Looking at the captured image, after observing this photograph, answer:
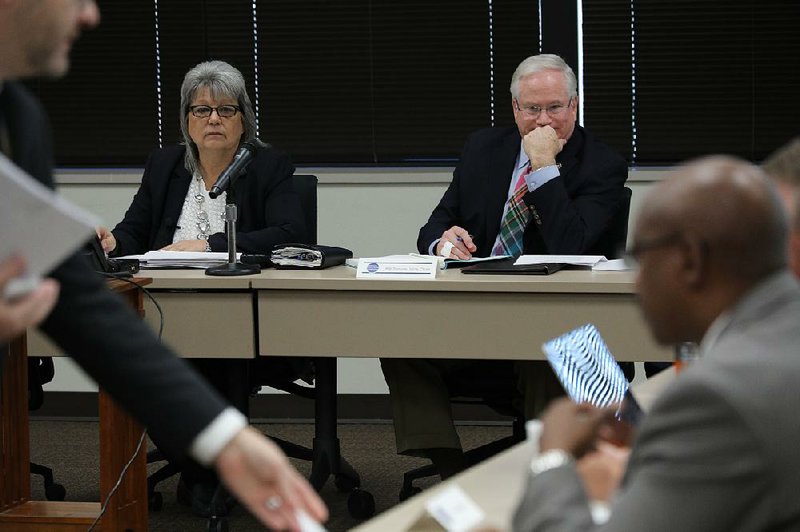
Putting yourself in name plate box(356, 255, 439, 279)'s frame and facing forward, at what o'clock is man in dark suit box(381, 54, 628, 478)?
The man in dark suit is roughly at 7 o'clock from the name plate.

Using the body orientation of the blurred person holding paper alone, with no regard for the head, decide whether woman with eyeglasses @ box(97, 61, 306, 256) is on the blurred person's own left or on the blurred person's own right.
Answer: on the blurred person's own left

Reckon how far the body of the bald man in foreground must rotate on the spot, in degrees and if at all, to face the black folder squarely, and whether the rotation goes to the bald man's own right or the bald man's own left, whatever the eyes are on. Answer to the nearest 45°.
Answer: approximately 45° to the bald man's own right

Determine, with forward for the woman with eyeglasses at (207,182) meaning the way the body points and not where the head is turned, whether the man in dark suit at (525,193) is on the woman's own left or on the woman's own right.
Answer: on the woman's own left

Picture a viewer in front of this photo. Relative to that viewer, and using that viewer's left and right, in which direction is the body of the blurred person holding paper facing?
facing to the right of the viewer

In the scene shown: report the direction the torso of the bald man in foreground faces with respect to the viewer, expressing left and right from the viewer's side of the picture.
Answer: facing away from the viewer and to the left of the viewer

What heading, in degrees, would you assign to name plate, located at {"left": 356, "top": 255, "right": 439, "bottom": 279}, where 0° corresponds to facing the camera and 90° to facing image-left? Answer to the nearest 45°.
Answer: approximately 0°
